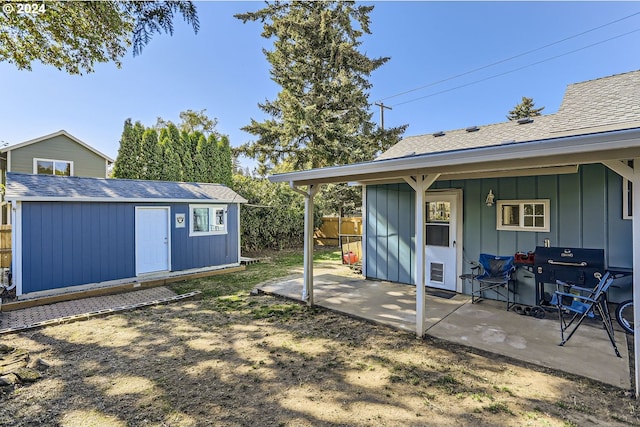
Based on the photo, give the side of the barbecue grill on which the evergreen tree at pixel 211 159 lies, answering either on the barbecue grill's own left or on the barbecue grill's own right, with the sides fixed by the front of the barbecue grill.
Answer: on the barbecue grill's own right

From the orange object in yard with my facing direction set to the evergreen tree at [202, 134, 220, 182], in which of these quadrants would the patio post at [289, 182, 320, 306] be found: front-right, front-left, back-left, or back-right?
back-left

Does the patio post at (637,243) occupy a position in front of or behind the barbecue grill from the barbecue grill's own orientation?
in front

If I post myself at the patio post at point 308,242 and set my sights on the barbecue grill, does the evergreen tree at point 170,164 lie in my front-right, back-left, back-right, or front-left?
back-left

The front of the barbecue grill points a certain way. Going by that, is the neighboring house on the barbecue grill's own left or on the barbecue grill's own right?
on the barbecue grill's own right

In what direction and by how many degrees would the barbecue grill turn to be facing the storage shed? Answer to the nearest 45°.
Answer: approximately 90° to its right

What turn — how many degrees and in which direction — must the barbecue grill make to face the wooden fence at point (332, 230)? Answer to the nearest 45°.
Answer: approximately 135° to its right

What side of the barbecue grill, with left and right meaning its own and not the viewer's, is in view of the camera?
front

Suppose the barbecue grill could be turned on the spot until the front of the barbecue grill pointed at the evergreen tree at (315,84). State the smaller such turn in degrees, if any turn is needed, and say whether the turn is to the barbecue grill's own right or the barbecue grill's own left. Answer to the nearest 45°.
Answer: approximately 135° to the barbecue grill's own right

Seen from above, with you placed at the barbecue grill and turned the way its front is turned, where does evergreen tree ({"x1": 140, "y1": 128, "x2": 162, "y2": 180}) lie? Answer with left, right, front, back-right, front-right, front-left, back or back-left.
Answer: right

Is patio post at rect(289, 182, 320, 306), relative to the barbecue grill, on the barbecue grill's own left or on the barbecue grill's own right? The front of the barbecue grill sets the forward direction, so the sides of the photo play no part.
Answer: on the barbecue grill's own right

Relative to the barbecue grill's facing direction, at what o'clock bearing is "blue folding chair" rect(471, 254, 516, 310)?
The blue folding chair is roughly at 4 o'clock from the barbecue grill.
